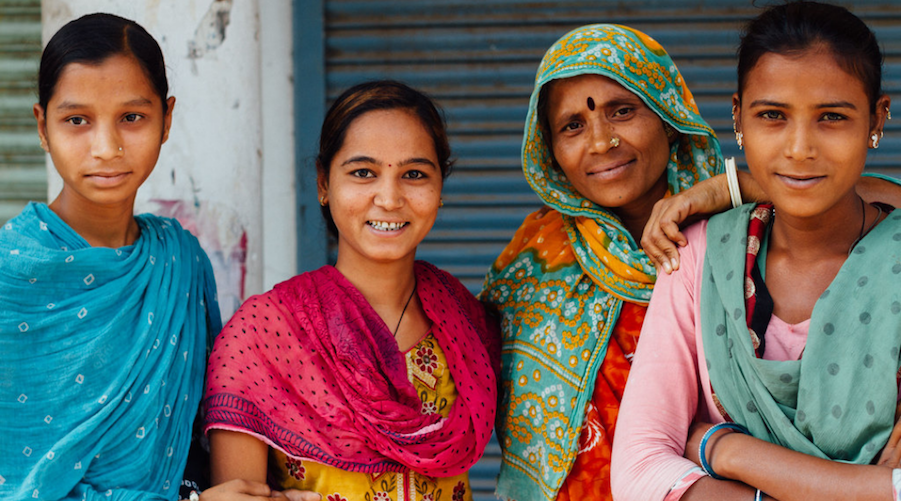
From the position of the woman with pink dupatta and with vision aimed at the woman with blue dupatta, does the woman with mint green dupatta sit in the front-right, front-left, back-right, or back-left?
back-left

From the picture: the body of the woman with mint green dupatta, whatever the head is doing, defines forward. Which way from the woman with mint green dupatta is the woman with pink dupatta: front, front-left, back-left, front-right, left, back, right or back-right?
right

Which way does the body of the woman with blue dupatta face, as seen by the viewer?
toward the camera

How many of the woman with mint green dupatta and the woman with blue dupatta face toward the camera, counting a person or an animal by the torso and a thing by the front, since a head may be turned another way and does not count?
2

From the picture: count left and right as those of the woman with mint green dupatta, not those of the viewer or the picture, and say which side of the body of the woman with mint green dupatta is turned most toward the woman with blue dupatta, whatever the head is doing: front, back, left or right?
right

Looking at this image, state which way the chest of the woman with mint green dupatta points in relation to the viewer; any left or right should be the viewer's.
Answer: facing the viewer

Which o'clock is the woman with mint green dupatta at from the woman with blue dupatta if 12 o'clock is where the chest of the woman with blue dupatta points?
The woman with mint green dupatta is roughly at 10 o'clock from the woman with blue dupatta.
